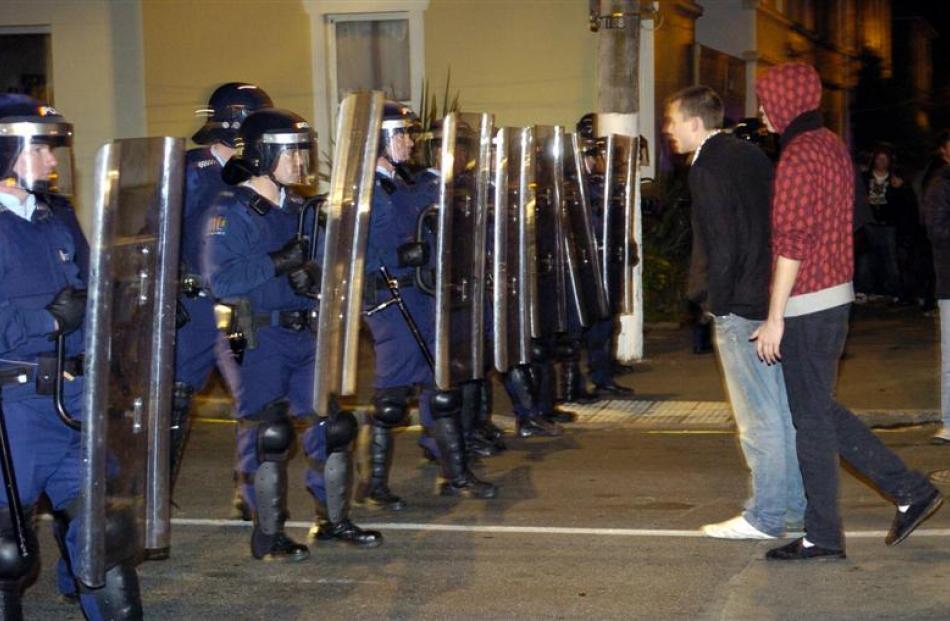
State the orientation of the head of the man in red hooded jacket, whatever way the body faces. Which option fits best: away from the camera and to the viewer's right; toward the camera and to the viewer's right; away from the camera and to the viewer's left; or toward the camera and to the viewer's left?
away from the camera and to the viewer's left

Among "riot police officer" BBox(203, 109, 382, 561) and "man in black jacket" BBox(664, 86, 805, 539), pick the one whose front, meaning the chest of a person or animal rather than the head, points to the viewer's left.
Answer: the man in black jacket

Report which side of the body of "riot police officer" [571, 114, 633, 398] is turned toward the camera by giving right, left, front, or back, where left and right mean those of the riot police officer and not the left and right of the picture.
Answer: right

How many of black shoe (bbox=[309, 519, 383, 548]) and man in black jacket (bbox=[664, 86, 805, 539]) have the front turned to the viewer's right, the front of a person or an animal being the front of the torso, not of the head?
1

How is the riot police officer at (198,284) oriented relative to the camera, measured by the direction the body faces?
to the viewer's right

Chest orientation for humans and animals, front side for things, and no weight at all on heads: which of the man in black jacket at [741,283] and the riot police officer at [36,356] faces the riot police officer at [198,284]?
the man in black jacket

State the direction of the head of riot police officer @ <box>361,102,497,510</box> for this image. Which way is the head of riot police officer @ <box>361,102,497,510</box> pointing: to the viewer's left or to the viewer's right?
to the viewer's right

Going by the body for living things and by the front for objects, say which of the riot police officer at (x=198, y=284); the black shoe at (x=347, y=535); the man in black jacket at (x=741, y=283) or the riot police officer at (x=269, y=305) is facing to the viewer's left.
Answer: the man in black jacket

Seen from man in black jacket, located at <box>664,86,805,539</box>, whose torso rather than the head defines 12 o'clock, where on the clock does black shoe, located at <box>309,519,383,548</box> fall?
The black shoe is roughly at 12 o'clock from the man in black jacket.

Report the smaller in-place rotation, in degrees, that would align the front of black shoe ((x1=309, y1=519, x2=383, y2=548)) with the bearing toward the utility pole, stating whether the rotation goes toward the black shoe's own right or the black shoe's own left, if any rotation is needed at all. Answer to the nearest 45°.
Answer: approximately 45° to the black shoe's own left

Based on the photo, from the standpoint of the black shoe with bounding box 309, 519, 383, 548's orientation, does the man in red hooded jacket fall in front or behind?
in front

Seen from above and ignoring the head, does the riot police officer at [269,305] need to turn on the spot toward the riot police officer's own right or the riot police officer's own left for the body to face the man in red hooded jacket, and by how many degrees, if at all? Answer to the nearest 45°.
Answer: approximately 45° to the riot police officer's own left

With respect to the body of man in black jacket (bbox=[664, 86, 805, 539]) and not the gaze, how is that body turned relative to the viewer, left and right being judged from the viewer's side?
facing to the left of the viewer

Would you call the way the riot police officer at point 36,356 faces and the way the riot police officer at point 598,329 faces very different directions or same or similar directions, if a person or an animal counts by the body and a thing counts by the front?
same or similar directions

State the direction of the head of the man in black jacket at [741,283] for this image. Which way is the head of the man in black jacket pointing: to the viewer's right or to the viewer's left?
to the viewer's left

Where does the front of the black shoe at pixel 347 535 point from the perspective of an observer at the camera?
facing to the right of the viewer

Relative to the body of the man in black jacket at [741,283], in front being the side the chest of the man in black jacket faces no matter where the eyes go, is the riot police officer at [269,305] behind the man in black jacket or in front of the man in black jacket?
in front
